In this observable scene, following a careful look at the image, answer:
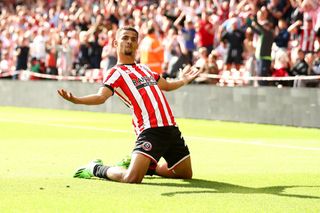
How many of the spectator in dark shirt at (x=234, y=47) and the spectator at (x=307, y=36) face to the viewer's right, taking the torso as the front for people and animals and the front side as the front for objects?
0

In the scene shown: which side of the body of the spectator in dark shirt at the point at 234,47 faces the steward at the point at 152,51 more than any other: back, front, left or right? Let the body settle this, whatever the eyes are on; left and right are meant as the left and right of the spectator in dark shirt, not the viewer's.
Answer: right

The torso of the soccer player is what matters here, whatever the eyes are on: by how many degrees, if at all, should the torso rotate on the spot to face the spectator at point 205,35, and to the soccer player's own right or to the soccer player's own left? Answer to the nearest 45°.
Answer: approximately 135° to the soccer player's own left

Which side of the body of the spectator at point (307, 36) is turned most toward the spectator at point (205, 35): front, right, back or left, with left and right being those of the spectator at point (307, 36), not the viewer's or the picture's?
right

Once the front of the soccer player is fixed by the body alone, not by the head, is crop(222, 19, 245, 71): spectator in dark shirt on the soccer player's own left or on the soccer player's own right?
on the soccer player's own left

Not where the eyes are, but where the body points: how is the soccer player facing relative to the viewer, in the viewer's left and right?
facing the viewer and to the right of the viewer

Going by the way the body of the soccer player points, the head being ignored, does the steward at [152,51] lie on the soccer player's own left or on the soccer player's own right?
on the soccer player's own left

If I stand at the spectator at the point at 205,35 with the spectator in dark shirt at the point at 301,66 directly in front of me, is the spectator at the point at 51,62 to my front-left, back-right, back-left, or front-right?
back-right
